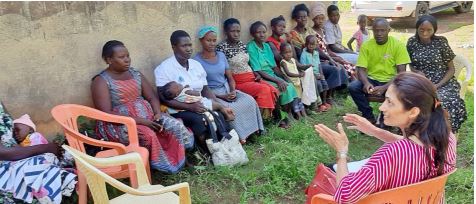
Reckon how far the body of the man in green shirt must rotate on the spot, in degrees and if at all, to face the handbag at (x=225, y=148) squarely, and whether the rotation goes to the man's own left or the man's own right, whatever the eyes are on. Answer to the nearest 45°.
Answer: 0° — they already face it

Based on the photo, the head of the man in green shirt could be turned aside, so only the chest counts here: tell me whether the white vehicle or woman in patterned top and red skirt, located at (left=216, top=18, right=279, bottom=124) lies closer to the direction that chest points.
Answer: the woman in patterned top and red skirt

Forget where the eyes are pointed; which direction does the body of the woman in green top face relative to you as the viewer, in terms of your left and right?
facing the viewer and to the right of the viewer

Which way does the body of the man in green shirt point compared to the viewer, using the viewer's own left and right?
facing the viewer and to the left of the viewer

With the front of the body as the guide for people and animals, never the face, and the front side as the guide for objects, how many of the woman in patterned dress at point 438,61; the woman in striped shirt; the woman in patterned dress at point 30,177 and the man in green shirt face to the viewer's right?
1

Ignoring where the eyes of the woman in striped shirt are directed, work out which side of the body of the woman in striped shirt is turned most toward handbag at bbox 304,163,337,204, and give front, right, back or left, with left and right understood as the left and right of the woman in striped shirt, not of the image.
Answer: front

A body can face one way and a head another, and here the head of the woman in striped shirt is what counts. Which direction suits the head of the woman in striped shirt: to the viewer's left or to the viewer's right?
to the viewer's left

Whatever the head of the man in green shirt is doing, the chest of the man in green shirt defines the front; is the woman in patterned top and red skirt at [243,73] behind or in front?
in front

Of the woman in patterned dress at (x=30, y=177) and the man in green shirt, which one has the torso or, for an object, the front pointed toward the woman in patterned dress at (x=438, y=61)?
the woman in patterned dress at (x=30, y=177)

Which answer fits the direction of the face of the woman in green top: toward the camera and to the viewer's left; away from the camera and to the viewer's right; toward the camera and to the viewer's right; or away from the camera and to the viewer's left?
toward the camera and to the viewer's right

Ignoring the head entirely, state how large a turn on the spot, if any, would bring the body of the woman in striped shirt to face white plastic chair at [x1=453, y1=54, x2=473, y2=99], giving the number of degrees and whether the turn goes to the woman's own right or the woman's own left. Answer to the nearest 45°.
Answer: approximately 45° to the woman's own right

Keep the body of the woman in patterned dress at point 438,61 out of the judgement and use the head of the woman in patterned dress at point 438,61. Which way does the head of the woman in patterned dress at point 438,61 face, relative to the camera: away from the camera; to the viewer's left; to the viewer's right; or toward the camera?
toward the camera

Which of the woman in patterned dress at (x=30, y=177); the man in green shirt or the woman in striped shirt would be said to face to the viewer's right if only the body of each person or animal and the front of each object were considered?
the woman in patterned dress

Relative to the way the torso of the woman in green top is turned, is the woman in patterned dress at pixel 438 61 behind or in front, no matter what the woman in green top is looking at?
in front

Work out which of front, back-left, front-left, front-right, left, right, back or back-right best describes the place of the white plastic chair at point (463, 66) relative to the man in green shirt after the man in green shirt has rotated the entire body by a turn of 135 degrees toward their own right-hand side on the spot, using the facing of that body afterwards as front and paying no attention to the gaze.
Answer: right

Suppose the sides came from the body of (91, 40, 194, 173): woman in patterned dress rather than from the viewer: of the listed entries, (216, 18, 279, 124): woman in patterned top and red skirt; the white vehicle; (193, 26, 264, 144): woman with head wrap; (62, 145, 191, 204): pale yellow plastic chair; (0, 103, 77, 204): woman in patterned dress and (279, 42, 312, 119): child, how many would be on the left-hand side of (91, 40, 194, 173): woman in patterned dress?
4

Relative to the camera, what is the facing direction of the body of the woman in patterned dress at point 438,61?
toward the camera

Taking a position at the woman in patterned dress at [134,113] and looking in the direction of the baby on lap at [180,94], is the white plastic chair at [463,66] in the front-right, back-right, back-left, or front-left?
front-right
